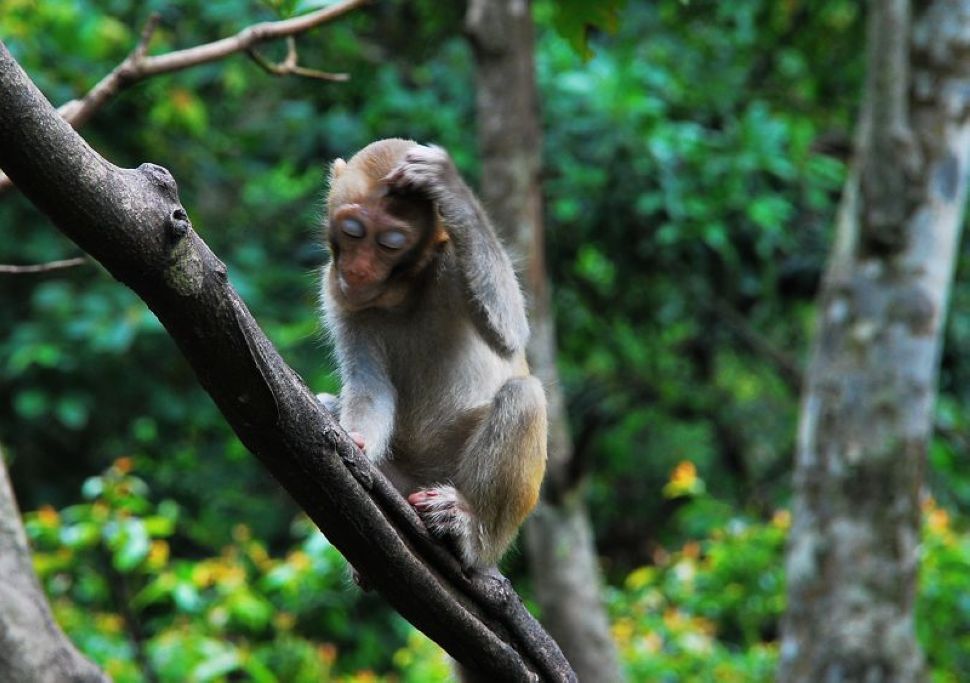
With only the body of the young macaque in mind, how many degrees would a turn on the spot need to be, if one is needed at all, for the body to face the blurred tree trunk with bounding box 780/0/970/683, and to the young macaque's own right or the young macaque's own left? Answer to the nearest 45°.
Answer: approximately 180°

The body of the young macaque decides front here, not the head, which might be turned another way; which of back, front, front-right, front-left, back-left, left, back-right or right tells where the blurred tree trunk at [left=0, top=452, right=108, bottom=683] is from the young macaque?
front-right

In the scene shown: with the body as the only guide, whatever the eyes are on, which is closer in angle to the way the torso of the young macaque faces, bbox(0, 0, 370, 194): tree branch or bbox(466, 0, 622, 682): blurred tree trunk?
the tree branch

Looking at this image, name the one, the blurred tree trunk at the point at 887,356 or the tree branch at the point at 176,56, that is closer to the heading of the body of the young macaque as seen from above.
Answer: the tree branch

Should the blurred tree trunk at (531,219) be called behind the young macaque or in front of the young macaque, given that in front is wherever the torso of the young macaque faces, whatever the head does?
behind

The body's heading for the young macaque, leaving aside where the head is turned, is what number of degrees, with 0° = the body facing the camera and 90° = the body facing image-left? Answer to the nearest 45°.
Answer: approximately 45°

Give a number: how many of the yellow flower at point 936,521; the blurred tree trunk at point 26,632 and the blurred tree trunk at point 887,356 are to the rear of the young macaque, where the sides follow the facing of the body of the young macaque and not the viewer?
2

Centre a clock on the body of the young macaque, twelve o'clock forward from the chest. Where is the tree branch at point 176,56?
The tree branch is roughly at 2 o'clock from the young macaque.

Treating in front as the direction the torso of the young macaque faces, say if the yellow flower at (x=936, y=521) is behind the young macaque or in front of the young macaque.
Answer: behind
